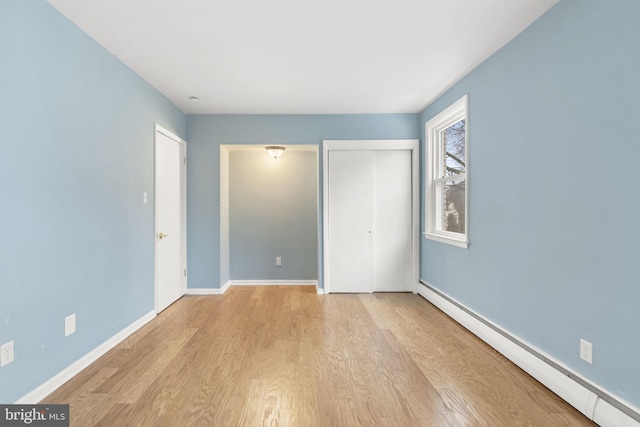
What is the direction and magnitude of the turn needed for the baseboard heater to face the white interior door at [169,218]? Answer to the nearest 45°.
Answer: approximately 45° to its right

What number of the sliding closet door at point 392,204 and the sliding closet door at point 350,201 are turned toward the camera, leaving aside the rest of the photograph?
2

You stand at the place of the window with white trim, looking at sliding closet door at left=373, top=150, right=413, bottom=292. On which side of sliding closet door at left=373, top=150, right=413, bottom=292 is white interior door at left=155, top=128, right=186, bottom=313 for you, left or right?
left

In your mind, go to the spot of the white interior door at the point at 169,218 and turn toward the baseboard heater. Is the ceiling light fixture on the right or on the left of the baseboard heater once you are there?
left

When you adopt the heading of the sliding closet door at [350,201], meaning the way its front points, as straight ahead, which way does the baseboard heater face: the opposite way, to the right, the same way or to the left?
to the right

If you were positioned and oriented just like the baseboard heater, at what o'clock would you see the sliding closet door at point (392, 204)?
The sliding closet door is roughly at 3 o'clock from the baseboard heater.

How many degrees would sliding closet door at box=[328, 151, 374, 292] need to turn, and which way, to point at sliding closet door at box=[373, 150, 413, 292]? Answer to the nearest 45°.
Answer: approximately 90° to its left

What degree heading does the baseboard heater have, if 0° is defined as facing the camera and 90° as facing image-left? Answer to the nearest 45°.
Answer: approximately 45°

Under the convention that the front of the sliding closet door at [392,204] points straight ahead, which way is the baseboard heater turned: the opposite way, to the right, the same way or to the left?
to the right

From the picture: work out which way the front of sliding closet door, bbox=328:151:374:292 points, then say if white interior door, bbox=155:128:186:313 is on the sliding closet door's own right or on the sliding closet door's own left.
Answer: on the sliding closet door's own right
